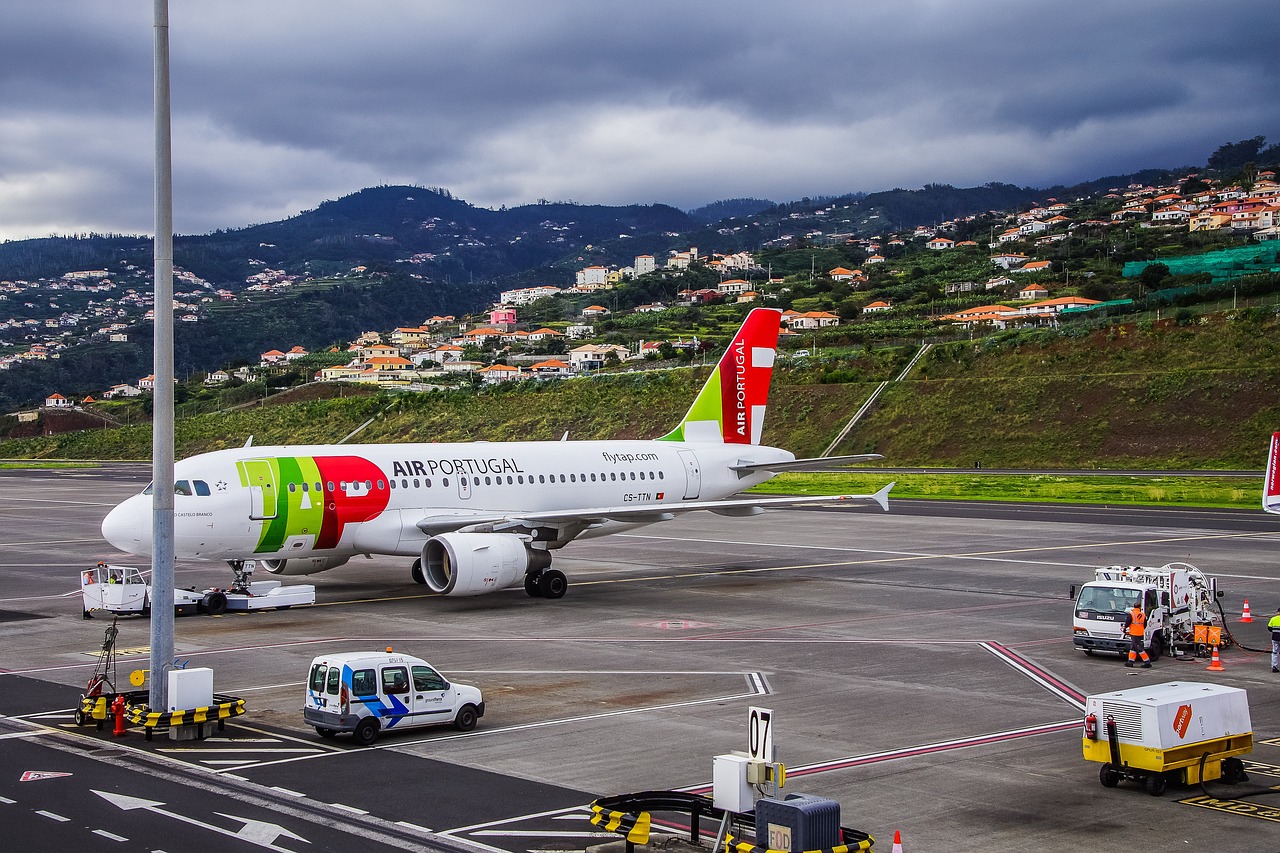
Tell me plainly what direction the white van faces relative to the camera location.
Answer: facing away from the viewer and to the right of the viewer

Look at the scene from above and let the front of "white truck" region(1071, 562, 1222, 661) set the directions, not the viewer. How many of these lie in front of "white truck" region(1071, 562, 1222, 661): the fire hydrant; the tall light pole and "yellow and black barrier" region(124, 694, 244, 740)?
3

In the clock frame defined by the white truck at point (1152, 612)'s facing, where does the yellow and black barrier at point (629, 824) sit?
The yellow and black barrier is roughly at 11 o'clock from the white truck.

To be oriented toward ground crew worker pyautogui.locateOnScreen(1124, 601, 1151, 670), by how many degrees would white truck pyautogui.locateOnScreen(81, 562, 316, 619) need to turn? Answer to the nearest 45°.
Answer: approximately 135° to its left

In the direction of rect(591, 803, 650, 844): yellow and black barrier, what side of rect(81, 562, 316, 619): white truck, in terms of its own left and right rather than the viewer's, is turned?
left

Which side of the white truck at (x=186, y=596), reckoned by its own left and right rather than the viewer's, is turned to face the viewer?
left

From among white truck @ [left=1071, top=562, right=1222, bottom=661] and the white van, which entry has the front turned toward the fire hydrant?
the white truck

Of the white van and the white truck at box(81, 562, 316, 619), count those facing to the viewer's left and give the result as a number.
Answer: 1

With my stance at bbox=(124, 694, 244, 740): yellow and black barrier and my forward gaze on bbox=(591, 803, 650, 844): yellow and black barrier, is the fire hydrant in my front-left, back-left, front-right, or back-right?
back-right

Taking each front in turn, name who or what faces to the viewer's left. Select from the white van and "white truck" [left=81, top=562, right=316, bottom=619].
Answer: the white truck

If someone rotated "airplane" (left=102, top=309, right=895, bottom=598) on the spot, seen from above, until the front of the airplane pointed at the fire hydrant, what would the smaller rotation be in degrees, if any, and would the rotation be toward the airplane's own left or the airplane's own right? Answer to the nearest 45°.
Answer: approximately 45° to the airplane's own left

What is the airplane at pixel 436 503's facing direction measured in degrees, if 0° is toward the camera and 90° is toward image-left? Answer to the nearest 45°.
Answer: approximately 45°
